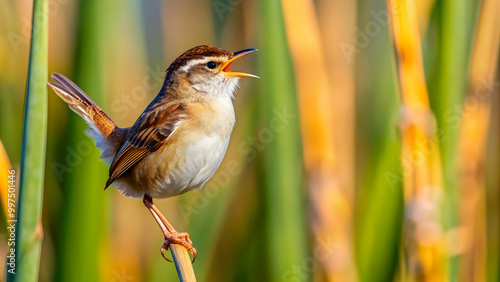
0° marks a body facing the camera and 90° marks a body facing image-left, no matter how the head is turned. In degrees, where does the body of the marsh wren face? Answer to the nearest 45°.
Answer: approximately 270°

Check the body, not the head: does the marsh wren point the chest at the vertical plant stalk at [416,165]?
yes

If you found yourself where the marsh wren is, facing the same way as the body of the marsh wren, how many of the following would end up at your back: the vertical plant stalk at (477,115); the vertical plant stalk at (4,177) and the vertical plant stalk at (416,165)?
1

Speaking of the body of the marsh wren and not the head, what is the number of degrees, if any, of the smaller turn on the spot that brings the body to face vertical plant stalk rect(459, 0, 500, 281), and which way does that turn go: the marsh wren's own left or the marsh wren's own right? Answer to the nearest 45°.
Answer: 0° — it already faces it

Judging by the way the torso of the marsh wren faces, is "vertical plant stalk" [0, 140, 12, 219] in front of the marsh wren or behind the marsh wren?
behind

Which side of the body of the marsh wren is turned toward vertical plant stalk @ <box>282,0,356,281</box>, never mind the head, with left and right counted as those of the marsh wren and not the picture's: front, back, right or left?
front

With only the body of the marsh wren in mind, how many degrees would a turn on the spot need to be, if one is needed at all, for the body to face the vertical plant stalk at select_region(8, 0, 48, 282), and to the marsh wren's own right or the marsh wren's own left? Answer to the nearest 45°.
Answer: approximately 135° to the marsh wren's own right
